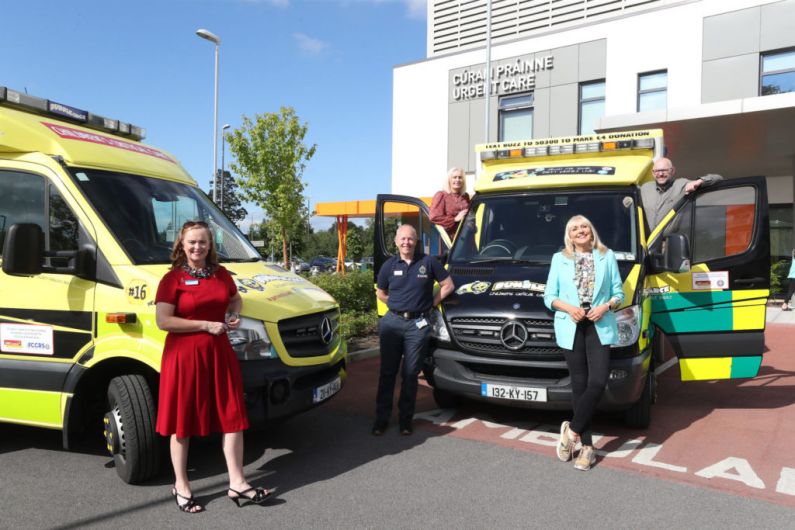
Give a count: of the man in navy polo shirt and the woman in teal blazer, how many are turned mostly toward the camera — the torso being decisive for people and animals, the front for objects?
2

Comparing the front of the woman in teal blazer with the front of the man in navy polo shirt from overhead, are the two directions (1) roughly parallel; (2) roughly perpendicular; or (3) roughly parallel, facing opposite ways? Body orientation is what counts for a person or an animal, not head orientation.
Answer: roughly parallel

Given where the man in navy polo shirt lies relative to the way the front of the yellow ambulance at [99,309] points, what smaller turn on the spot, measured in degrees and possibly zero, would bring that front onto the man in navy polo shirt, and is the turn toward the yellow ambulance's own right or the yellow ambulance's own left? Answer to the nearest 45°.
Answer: approximately 45° to the yellow ambulance's own left

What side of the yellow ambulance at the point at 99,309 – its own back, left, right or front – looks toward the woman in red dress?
front

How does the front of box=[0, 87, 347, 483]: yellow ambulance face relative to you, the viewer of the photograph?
facing the viewer and to the right of the viewer

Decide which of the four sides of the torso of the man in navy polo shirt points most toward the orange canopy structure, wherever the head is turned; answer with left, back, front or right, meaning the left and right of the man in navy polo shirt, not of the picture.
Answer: back

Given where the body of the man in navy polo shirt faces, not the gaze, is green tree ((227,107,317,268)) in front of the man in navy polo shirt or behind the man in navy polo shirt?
behind

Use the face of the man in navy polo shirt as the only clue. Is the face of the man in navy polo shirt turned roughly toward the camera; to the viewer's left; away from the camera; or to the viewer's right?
toward the camera

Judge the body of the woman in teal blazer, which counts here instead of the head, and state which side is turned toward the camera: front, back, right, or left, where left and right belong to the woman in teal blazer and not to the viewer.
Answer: front

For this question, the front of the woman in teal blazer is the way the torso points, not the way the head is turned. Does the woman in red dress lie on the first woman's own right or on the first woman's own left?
on the first woman's own right

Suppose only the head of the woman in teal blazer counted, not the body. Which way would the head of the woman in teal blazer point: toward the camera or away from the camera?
toward the camera

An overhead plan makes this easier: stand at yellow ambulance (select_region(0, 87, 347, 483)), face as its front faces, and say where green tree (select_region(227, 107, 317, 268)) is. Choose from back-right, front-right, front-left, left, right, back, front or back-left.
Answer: back-left

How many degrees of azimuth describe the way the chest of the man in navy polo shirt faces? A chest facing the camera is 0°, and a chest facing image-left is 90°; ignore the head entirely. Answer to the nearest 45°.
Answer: approximately 0°

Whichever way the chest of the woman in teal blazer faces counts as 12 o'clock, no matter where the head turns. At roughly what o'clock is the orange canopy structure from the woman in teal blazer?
The orange canopy structure is roughly at 5 o'clock from the woman in teal blazer.

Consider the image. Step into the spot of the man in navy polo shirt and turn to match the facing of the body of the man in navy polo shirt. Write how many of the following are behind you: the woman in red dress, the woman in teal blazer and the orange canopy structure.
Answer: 1

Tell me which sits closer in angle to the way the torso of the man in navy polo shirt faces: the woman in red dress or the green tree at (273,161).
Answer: the woman in red dress

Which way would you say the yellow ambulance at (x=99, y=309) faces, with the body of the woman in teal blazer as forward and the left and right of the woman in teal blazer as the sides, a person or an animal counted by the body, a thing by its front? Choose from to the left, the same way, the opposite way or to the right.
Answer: to the left

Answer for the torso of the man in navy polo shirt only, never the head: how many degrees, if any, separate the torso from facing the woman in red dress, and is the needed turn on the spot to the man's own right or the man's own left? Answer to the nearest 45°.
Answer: approximately 45° to the man's own right
